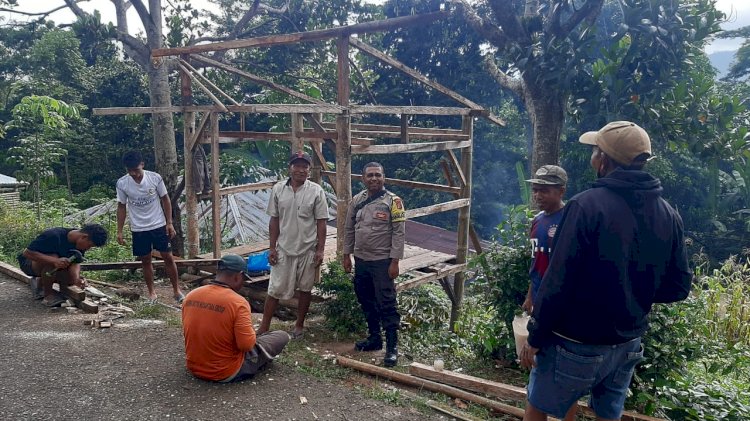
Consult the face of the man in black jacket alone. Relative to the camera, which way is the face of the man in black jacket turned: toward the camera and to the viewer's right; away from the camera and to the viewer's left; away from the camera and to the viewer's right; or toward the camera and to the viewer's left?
away from the camera and to the viewer's left

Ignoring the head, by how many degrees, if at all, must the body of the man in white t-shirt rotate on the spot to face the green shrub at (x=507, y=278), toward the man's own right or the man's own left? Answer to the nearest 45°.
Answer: approximately 45° to the man's own left

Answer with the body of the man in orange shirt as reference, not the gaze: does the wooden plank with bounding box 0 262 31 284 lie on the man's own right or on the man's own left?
on the man's own left

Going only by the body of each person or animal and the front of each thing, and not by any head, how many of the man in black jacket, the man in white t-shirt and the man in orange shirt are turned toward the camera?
1

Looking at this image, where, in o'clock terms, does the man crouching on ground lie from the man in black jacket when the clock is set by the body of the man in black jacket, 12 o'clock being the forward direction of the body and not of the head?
The man crouching on ground is roughly at 11 o'clock from the man in black jacket.

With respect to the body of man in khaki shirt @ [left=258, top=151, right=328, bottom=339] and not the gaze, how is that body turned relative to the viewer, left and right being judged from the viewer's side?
facing the viewer

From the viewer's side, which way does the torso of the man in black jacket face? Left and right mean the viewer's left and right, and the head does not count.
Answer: facing away from the viewer and to the left of the viewer

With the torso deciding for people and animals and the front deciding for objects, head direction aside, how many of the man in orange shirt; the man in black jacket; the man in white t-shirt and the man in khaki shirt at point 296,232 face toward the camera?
2

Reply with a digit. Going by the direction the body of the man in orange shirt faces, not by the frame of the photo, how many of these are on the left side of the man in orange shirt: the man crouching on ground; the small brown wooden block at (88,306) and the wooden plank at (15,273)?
3

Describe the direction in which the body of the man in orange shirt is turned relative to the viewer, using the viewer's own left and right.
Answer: facing away from the viewer and to the right of the viewer

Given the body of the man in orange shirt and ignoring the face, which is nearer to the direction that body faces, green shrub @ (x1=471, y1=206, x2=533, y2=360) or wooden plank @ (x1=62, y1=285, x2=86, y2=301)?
the green shrub

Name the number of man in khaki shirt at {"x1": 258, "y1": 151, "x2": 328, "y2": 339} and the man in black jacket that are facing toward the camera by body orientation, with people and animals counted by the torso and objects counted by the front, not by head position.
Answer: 1

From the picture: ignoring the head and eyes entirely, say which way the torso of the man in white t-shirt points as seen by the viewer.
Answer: toward the camera

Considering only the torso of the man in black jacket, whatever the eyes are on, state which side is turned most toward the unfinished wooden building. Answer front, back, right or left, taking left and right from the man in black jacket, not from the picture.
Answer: front

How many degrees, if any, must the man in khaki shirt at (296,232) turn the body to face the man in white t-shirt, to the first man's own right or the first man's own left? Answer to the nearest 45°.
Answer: approximately 135° to the first man's own right

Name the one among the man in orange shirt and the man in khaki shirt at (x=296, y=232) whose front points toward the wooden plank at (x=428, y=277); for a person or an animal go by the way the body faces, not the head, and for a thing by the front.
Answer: the man in orange shirt

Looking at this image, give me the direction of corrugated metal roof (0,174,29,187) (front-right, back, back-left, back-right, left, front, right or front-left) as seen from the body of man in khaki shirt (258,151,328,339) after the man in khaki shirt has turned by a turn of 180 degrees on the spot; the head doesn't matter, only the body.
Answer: front-left

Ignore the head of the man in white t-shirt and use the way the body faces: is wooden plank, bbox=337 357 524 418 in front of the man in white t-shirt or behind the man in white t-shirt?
in front
